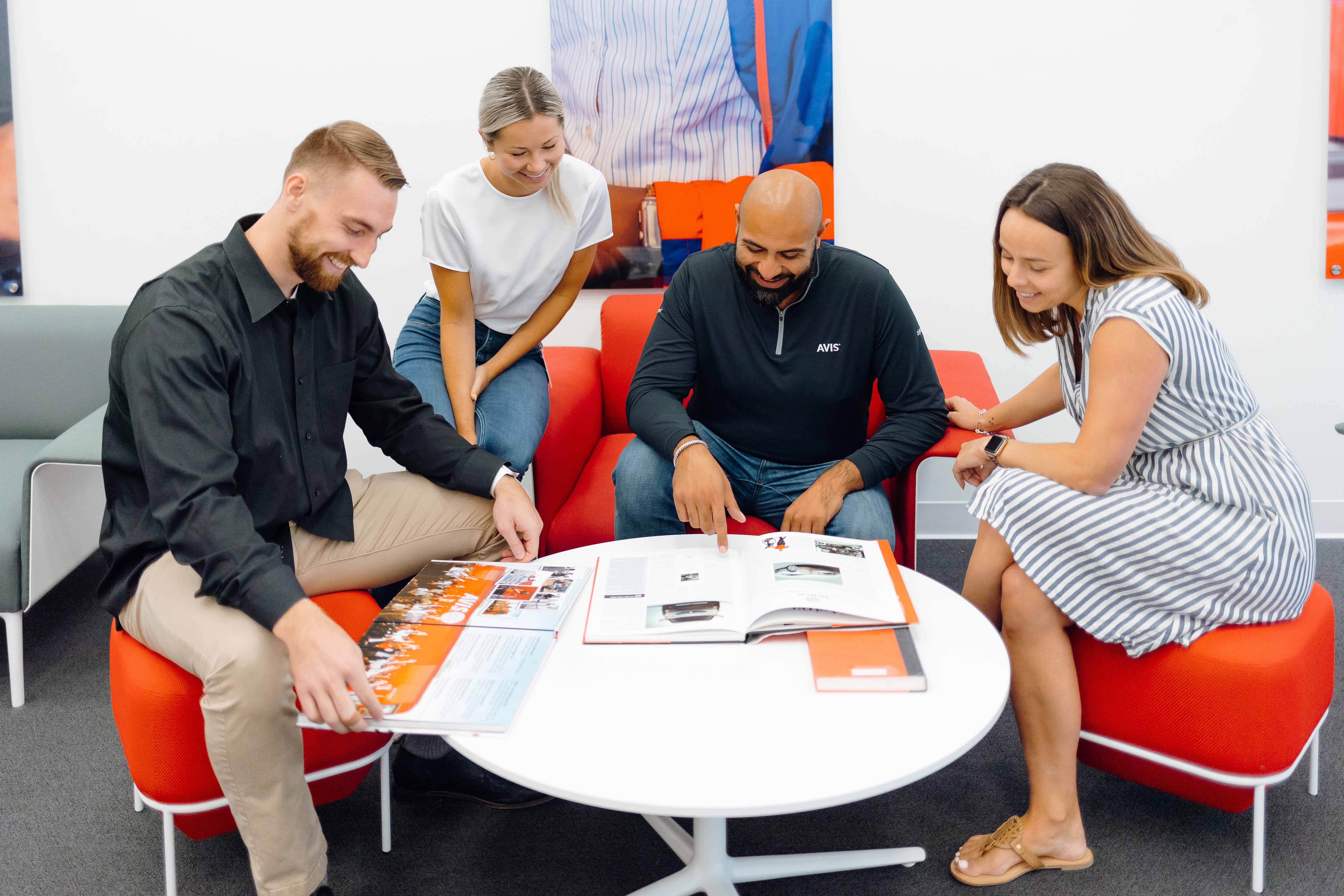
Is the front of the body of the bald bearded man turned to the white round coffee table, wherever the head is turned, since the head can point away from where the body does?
yes

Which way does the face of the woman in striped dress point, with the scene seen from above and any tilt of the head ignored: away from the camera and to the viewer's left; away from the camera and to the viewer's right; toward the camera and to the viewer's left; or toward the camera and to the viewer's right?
toward the camera and to the viewer's left

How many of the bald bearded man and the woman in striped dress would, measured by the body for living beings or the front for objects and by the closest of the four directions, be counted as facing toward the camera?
1

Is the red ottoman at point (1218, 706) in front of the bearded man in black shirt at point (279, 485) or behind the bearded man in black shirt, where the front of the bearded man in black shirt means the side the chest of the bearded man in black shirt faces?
in front

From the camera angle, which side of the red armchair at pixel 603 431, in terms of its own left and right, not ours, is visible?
front

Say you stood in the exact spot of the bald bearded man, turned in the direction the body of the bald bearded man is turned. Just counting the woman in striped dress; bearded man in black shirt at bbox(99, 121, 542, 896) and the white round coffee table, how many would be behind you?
0

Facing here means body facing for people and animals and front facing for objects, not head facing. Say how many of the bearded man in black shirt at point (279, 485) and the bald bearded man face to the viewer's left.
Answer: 0

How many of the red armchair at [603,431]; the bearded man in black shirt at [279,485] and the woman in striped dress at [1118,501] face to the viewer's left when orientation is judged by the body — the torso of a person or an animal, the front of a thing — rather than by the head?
1

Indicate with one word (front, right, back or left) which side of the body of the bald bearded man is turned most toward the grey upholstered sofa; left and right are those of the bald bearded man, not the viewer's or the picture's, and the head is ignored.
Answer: right

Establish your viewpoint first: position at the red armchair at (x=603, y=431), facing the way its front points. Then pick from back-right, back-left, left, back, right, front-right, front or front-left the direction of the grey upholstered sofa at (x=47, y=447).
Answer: right

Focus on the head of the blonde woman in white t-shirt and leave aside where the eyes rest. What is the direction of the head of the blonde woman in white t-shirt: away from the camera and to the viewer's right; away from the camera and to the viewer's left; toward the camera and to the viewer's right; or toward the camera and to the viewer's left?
toward the camera and to the viewer's right

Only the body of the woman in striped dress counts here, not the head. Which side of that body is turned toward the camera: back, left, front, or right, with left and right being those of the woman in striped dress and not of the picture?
left

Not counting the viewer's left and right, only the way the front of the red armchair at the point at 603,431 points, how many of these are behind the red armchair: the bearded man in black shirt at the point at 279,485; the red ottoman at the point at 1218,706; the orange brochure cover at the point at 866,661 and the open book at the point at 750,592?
0

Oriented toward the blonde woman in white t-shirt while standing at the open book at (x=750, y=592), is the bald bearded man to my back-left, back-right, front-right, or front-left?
front-right
